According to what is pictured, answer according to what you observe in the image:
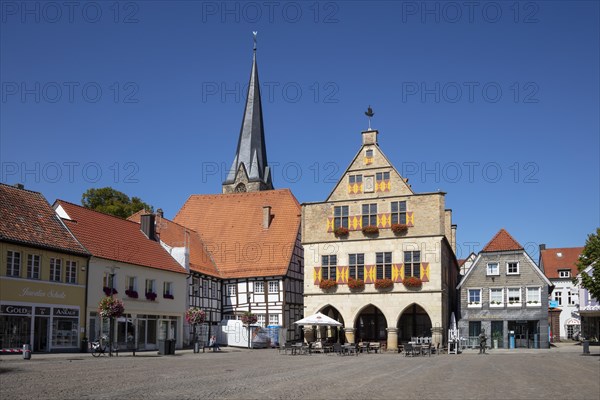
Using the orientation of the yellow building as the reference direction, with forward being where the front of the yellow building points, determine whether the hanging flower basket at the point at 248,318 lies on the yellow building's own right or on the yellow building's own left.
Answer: on the yellow building's own left

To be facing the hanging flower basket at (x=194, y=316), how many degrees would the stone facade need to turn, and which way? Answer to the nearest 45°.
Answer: approximately 45° to its right

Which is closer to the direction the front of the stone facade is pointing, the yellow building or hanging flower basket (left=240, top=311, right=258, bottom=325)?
the yellow building

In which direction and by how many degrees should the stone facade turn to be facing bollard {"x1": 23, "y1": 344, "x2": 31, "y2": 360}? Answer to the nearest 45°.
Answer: approximately 45° to its right

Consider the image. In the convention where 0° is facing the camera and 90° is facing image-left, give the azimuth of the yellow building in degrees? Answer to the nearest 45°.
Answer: approximately 315°

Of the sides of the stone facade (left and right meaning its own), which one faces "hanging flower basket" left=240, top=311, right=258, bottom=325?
right

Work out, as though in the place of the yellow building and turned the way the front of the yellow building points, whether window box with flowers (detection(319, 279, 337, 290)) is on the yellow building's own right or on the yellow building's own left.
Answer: on the yellow building's own left
